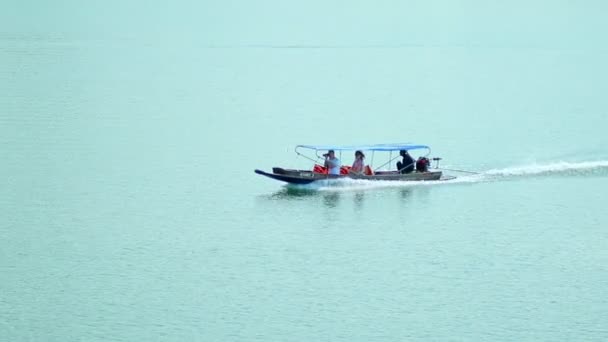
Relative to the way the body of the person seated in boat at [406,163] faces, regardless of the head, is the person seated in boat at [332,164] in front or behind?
in front

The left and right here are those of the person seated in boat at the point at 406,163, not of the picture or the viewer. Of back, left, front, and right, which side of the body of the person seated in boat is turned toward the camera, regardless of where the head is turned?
left

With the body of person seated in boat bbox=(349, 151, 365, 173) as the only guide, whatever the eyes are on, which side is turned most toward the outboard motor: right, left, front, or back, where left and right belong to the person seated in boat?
back

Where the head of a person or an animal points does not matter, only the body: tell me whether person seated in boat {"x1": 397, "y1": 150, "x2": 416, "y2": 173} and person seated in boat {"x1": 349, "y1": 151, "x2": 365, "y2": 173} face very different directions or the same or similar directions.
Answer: same or similar directions

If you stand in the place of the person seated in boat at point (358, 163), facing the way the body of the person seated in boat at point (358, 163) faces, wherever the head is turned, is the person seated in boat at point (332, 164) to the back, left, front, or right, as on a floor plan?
front

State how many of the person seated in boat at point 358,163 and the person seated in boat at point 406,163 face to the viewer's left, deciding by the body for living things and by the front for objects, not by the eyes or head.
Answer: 2

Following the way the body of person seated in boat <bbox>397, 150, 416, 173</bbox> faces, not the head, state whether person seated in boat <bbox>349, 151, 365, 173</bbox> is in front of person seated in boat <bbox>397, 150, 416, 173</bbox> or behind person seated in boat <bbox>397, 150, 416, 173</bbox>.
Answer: in front

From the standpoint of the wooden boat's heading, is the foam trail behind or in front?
behind

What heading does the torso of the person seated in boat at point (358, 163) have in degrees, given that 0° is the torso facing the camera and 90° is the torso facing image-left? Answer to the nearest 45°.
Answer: approximately 90°

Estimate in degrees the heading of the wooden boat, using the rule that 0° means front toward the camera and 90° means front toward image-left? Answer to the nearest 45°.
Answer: approximately 90°
